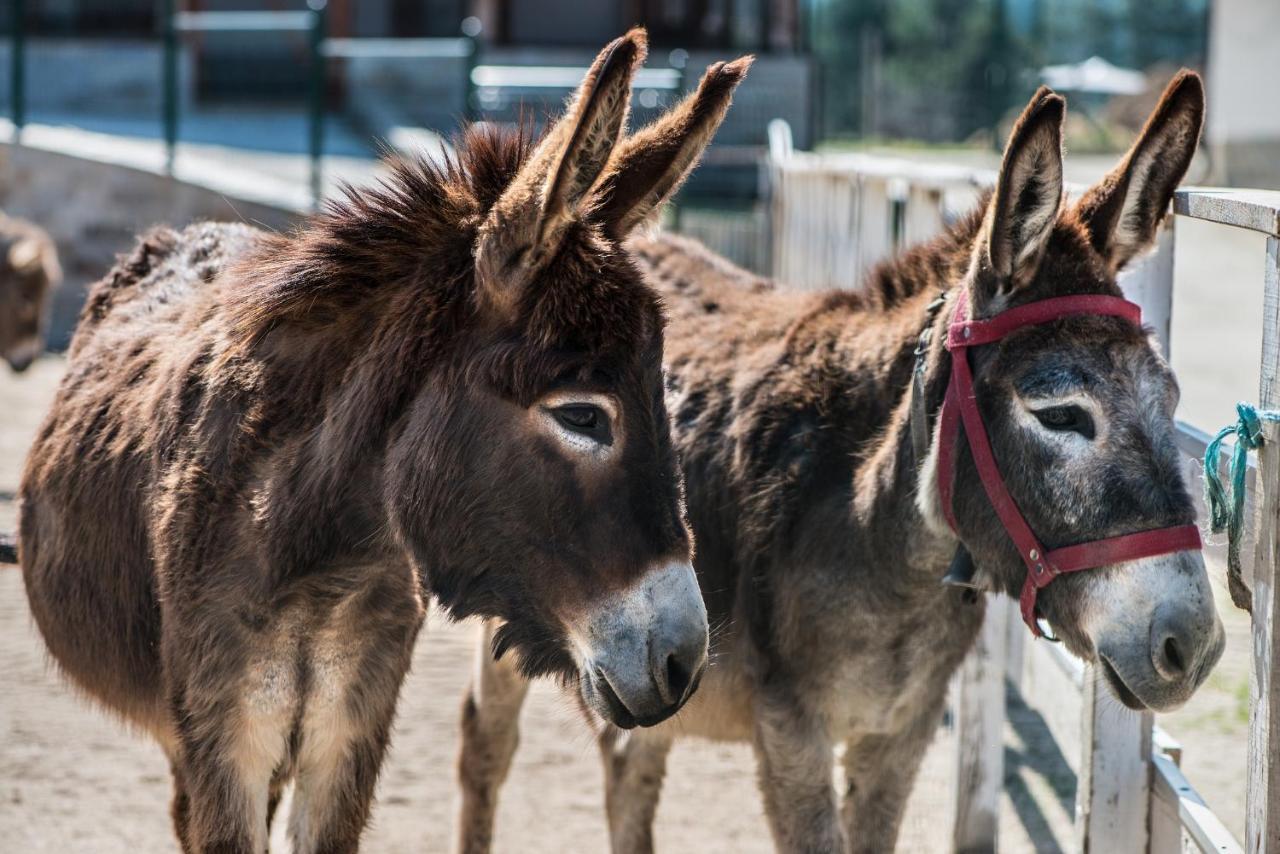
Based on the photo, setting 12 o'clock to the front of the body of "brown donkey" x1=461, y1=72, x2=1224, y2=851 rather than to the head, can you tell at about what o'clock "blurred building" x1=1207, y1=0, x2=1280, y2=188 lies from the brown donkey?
The blurred building is roughly at 8 o'clock from the brown donkey.

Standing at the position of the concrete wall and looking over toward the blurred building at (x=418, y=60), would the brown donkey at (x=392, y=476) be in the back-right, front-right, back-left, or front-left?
back-right

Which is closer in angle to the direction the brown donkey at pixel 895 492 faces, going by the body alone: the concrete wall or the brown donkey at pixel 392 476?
the brown donkey

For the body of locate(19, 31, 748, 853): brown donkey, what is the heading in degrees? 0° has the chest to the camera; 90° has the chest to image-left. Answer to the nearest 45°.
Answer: approximately 315°

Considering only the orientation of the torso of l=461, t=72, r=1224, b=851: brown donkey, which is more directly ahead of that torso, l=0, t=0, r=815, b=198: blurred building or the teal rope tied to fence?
the teal rope tied to fence

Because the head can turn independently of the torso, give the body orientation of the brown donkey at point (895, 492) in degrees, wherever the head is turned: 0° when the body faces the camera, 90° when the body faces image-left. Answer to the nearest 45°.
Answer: approximately 315°

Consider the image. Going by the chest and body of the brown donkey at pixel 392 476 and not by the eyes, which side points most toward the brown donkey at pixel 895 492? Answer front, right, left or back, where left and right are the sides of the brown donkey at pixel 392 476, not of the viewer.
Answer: left
